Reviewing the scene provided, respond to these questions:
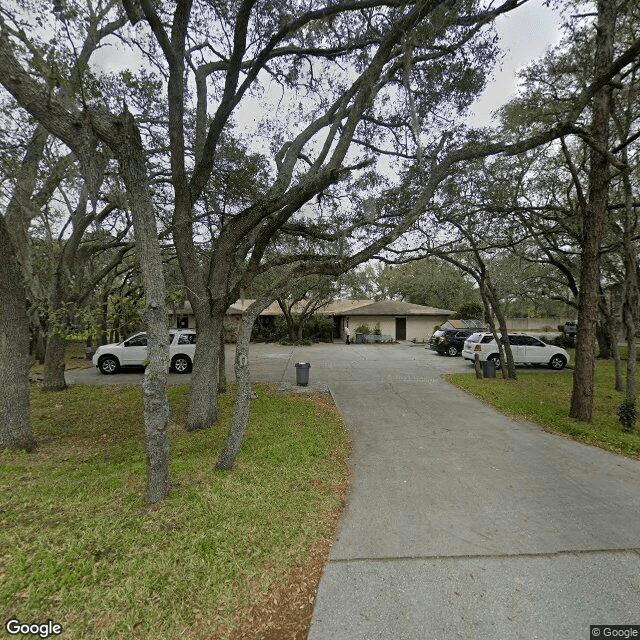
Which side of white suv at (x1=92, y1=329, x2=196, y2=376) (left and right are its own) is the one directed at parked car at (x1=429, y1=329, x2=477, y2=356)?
back

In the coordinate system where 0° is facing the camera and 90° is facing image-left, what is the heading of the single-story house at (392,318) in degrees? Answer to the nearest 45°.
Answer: approximately 0°

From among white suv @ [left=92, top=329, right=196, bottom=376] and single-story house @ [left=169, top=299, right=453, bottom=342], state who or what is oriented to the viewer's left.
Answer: the white suv

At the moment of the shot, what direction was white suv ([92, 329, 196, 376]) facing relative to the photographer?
facing to the left of the viewer

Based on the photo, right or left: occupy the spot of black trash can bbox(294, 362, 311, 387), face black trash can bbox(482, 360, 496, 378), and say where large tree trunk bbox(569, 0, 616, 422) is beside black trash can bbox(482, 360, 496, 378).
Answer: right

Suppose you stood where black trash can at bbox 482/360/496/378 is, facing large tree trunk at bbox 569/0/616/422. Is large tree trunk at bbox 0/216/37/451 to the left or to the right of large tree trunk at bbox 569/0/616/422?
right

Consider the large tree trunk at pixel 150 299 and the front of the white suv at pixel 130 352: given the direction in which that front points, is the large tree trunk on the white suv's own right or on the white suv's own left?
on the white suv's own left

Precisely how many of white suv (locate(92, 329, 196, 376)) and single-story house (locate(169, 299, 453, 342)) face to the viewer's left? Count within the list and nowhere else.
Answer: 1

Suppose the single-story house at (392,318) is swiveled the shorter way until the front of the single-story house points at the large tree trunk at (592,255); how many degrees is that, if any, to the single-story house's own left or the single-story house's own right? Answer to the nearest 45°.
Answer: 0° — it already faces it
